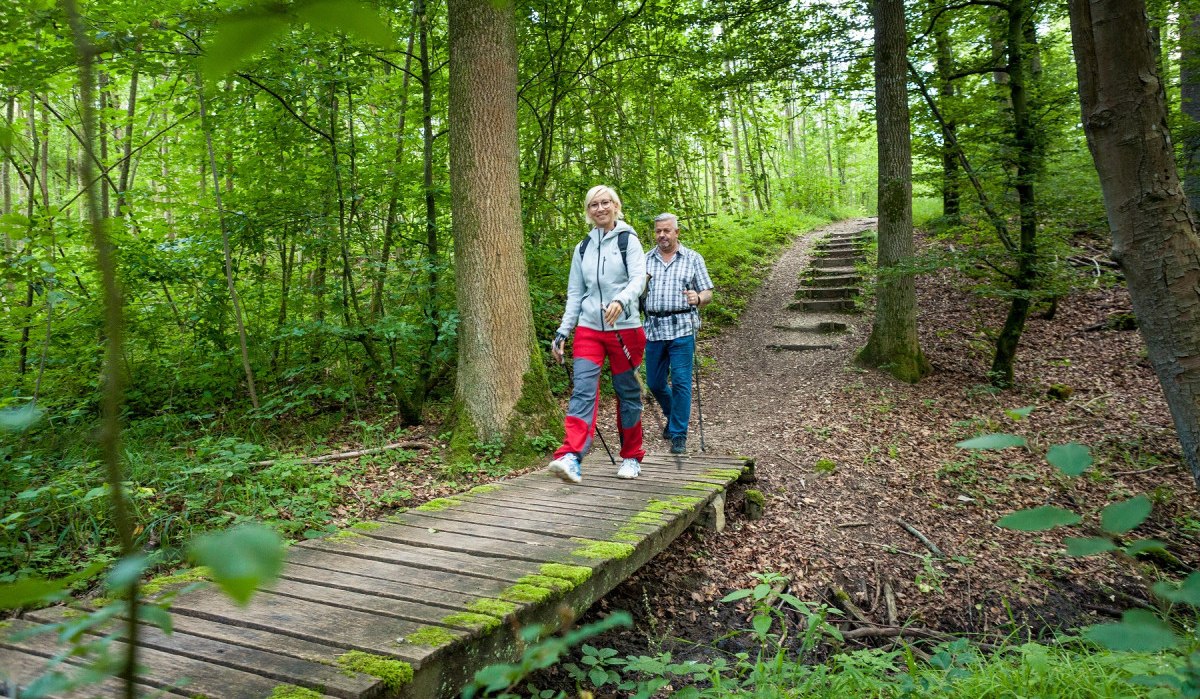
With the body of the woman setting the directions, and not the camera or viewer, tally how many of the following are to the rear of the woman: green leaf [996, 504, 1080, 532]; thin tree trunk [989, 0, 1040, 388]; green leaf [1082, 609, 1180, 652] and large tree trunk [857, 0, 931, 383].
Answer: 2

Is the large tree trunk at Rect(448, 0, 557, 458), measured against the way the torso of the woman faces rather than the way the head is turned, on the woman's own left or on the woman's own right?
on the woman's own right

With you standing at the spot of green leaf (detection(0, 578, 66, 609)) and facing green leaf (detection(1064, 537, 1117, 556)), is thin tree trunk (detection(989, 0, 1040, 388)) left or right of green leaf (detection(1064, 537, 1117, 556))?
left

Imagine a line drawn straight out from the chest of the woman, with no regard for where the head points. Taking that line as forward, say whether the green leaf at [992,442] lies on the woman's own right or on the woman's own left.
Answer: on the woman's own left

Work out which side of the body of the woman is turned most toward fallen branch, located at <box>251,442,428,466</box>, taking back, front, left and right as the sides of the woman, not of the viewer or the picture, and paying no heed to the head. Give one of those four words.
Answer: right

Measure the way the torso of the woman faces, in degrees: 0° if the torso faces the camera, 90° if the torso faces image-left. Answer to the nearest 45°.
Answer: approximately 45°

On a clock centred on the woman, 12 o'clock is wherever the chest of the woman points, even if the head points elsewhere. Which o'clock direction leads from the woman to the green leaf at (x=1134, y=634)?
The green leaf is roughly at 10 o'clock from the woman.

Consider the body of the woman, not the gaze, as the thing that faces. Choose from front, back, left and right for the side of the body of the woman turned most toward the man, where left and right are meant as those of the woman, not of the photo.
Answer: back

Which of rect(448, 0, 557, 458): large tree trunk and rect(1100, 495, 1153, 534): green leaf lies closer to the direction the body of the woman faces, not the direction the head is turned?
the green leaf
